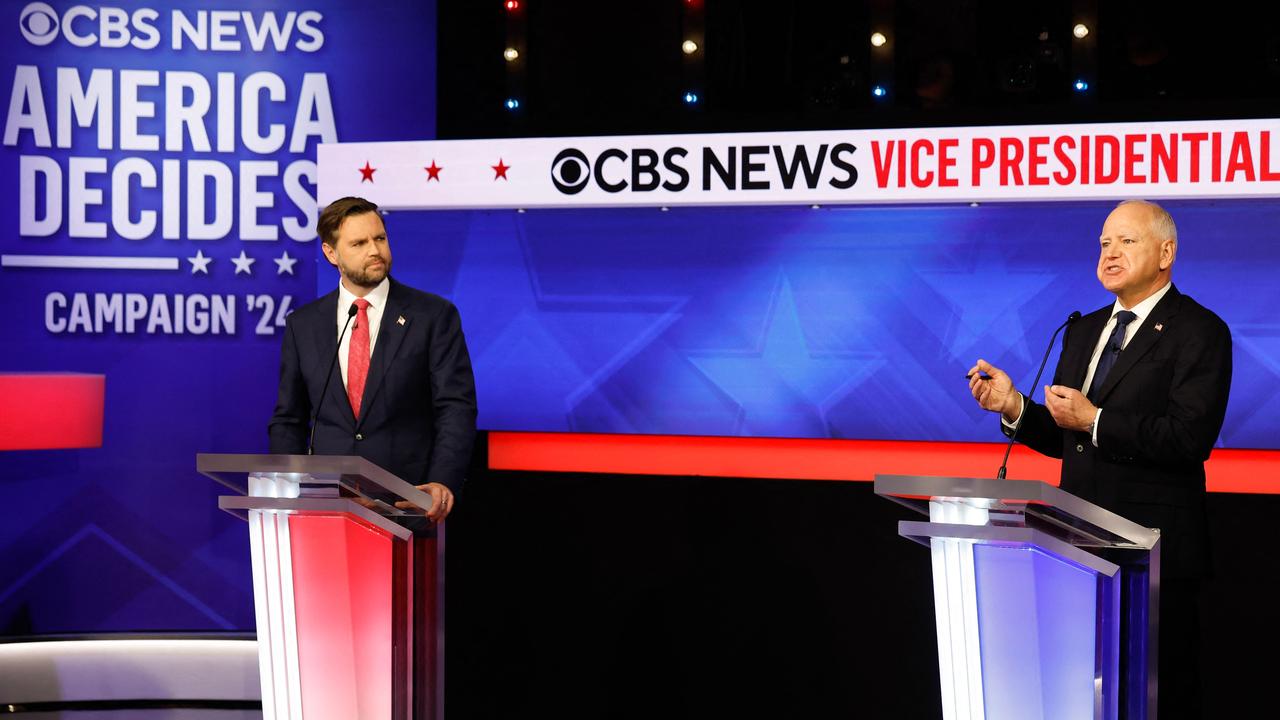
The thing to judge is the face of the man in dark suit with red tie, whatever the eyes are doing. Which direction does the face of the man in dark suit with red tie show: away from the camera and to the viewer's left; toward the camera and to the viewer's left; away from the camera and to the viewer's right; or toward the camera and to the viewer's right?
toward the camera and to the viewer's right

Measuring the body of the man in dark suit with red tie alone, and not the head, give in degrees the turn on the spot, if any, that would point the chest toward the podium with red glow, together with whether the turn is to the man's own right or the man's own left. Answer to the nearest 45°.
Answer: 0° — they already face it

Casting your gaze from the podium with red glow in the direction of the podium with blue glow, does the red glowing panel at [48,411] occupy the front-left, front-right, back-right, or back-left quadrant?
back-left

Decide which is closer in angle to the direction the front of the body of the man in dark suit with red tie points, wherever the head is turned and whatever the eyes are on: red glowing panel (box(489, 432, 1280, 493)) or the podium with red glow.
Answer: the podium with red glow

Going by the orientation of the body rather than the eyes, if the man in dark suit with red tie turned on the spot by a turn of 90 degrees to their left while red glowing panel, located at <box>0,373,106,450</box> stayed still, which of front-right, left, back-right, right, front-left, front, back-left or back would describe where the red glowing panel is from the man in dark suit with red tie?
back-left

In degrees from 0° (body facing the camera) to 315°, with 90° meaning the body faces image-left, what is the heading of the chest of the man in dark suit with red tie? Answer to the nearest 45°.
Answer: approximately 0°

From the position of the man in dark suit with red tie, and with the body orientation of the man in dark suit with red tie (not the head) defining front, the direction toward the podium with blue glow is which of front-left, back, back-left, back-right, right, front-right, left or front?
front-left

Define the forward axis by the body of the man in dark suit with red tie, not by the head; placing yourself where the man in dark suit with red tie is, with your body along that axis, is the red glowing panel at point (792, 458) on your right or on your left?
on your left
